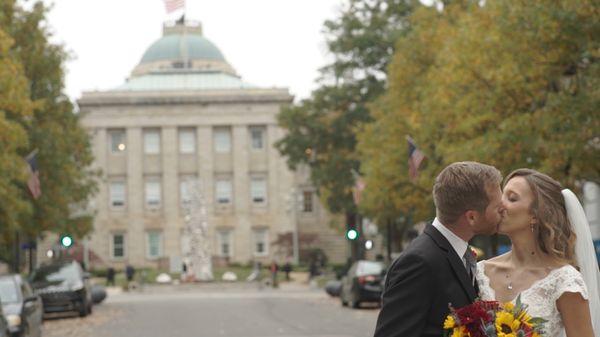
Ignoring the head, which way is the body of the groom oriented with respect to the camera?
to the viewer's right

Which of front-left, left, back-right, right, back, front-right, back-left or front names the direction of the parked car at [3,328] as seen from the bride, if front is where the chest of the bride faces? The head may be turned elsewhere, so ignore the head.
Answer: right

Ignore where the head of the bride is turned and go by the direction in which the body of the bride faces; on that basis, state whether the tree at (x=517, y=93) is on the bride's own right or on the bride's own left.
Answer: on the bride's own right

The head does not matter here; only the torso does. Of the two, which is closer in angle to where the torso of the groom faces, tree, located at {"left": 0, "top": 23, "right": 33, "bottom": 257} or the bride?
the bride

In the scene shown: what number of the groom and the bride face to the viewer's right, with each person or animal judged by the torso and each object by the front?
1

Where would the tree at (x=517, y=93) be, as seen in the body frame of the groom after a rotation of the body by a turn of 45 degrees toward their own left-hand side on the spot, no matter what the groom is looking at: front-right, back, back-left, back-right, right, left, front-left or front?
front-left

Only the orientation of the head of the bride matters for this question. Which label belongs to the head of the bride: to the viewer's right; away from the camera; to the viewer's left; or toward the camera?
to the viewer's left

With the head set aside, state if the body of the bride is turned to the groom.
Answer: yes

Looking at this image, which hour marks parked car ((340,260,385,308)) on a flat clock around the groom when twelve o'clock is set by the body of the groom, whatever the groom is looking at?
The parked car is roughly at 9 o'clock from the groom.
